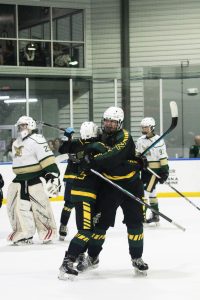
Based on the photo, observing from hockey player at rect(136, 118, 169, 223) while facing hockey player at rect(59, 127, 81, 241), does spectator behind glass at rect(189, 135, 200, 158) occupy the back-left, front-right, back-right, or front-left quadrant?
back-right

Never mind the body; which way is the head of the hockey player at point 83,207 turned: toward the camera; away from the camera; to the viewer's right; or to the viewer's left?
away from the camera

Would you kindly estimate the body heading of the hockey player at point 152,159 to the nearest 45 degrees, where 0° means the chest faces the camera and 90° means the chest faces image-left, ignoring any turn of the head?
approximately 45°

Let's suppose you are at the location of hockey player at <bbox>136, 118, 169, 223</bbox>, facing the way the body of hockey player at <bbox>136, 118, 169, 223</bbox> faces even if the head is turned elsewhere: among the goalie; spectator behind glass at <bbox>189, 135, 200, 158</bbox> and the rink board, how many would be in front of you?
1

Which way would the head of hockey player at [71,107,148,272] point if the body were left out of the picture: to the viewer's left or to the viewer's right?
to the viewer's left

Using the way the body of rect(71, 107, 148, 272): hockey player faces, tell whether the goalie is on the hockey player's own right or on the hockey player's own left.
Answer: on the hockey player's own right

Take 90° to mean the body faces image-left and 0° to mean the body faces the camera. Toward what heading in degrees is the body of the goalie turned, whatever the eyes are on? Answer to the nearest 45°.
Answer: approximately 45°

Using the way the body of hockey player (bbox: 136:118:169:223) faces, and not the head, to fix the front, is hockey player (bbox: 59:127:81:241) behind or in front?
in front

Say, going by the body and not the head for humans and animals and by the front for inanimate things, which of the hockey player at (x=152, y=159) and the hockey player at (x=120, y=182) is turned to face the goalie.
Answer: the hockey player at (x=152, y=159)
